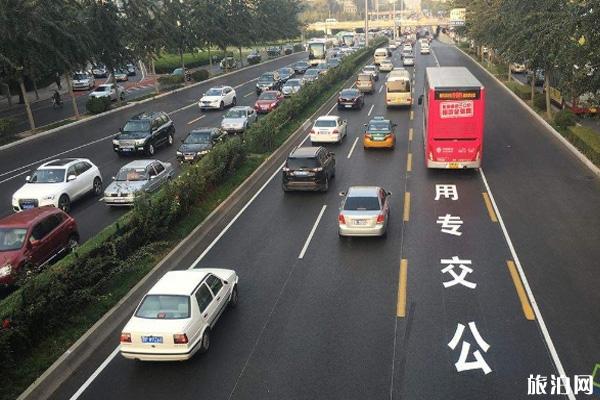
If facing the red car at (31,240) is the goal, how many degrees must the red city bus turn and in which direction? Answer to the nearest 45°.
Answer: approximately 135° to its left

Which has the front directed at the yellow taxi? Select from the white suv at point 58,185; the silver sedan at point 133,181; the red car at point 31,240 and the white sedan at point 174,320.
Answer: the white sedan at point 174,320

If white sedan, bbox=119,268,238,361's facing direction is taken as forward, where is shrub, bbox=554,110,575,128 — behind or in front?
in front

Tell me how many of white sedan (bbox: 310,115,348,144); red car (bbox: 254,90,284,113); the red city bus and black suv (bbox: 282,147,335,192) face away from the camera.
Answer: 3

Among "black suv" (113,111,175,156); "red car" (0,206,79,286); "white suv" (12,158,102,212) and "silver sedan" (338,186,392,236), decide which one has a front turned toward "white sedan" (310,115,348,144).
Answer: the silver sedan

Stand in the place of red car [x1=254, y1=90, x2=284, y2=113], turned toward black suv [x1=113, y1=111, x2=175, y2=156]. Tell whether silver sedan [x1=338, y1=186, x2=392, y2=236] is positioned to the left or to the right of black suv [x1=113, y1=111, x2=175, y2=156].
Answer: left

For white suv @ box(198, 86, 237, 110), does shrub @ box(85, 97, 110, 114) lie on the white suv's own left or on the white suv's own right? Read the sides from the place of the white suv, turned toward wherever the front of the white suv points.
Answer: on the white suv's own right

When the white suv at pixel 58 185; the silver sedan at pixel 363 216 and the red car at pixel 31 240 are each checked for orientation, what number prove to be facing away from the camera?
1

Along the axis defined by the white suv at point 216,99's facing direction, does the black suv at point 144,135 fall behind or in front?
in front

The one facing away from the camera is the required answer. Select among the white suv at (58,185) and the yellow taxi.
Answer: the yellow taxi

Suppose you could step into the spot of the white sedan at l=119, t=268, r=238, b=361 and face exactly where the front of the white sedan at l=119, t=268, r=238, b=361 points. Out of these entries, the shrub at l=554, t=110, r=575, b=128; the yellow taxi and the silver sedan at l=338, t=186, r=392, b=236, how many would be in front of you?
3

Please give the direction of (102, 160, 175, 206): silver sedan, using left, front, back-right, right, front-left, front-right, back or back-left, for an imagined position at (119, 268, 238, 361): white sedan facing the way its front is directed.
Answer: front-left

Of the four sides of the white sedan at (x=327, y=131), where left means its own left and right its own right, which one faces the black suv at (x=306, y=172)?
back

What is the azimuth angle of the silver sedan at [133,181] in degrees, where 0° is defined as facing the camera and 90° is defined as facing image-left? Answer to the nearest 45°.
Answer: approximately 45°

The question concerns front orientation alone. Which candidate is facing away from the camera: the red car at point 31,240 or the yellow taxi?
the yellow taxi

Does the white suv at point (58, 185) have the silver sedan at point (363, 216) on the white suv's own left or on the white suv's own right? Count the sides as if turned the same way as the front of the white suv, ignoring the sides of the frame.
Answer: on the white suv's own left

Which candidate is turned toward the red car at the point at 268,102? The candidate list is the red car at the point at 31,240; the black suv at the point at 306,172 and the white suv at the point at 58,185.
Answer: the black suv

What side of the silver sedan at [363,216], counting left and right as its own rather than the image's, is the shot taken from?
back

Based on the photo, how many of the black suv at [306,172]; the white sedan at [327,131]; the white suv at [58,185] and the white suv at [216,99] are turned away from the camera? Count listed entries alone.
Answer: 2

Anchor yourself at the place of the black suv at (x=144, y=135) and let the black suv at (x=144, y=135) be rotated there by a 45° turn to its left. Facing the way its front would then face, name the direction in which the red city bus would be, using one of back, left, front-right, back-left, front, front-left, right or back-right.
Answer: front-left

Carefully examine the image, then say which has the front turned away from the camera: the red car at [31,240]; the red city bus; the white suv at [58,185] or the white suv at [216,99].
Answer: the red city bus
